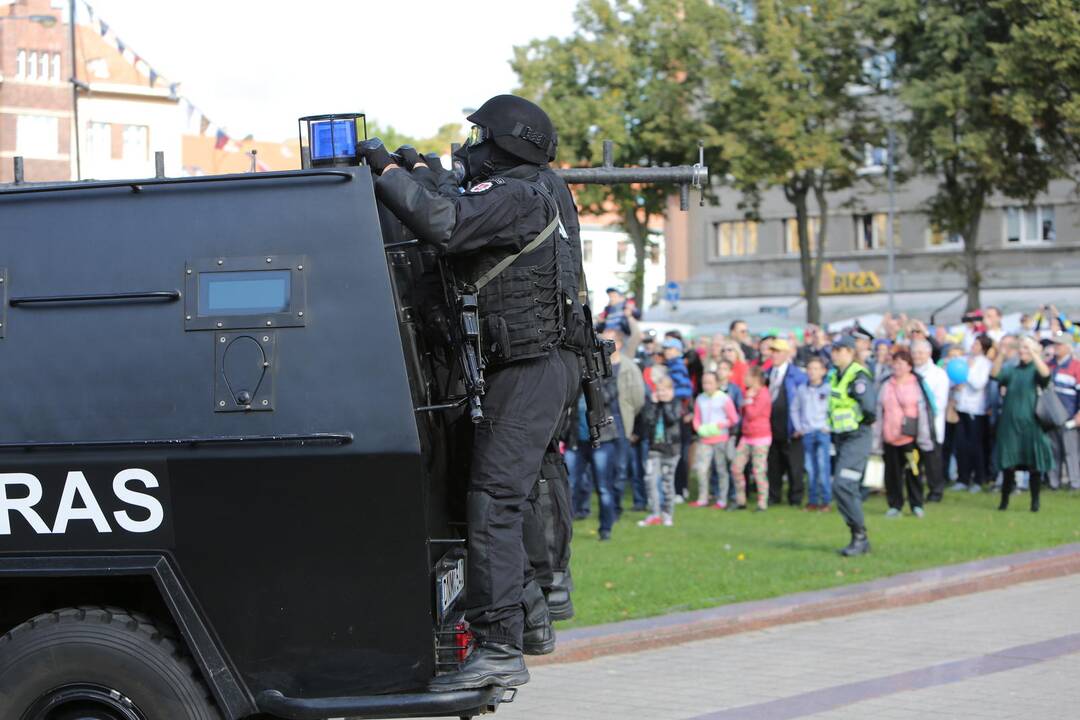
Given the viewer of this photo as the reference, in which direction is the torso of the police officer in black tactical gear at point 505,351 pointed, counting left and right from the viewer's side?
facing to the left of the viewer

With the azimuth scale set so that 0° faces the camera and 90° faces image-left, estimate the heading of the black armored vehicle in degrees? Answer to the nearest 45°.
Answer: approximately 90°

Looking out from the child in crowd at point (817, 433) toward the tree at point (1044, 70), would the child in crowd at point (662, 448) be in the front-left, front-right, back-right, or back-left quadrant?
back-left

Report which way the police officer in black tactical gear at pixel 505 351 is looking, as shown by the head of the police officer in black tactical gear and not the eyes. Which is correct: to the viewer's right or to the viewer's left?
to the viewer's left

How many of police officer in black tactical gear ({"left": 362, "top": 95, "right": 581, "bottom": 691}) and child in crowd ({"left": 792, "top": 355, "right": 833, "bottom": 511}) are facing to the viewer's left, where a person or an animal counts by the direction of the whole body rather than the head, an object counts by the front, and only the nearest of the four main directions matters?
1

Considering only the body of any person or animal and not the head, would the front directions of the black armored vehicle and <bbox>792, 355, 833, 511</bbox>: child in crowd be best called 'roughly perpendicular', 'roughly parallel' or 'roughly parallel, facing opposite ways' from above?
roughly perpendicular

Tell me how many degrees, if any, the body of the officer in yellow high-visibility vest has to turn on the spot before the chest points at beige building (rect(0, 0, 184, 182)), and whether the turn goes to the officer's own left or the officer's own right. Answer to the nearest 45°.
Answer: approximately 90° to the officer's own right

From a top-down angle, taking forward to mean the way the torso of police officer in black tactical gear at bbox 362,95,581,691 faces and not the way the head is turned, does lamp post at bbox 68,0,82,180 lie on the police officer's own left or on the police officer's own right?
on the police officer's own right

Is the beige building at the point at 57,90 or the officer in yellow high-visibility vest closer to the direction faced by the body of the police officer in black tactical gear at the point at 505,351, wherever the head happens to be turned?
the beige building
